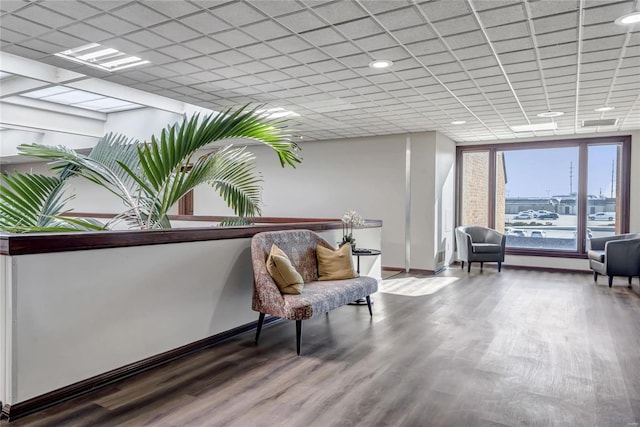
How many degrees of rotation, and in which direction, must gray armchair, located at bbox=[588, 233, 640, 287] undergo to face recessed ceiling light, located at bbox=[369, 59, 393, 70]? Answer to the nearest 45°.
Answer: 0° — it already faces it

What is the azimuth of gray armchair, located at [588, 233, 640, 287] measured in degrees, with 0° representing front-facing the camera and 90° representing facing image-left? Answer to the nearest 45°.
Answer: approximately 45°

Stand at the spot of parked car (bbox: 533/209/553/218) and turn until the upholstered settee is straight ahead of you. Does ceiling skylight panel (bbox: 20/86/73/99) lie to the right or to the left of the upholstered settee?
right

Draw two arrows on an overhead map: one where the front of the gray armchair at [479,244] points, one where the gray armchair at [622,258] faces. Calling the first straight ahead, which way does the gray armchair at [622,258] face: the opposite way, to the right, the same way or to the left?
to the right

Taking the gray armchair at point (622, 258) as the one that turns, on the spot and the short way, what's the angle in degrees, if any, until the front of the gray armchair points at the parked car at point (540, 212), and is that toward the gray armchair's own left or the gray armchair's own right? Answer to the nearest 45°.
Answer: approximately 90° to the gray armchair's own right

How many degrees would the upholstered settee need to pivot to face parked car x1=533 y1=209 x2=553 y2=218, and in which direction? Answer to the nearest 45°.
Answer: approximately 90° to its left

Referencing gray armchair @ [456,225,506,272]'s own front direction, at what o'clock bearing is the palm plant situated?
The palm plant is roughly at 2 o'clock from the gray armchair.

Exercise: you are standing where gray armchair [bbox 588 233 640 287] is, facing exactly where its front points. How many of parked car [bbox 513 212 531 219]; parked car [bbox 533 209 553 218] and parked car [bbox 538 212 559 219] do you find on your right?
3

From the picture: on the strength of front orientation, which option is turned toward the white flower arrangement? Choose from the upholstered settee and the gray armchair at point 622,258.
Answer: the gray armchair
